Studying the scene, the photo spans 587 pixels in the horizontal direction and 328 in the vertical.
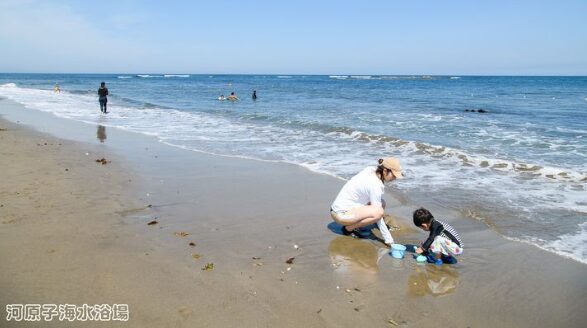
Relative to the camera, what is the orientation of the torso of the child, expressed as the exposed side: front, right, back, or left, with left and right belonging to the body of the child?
left
